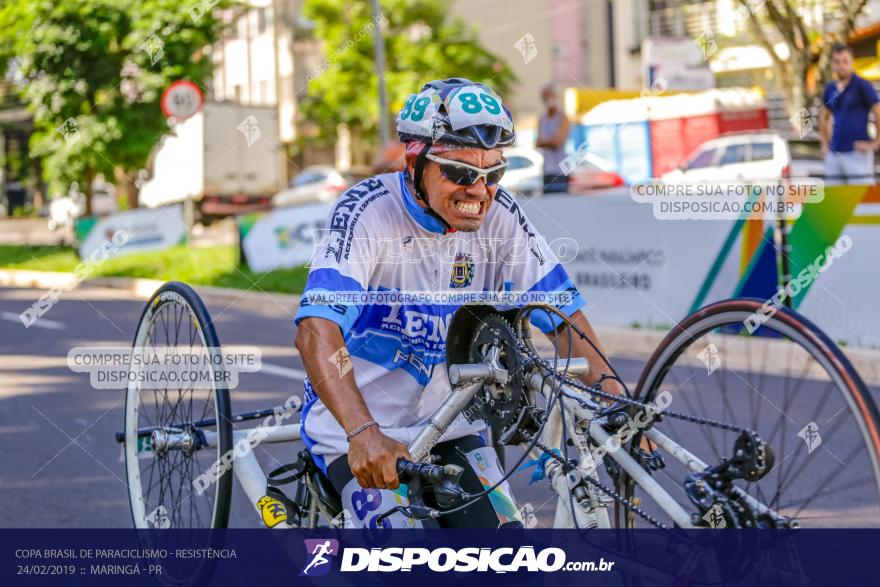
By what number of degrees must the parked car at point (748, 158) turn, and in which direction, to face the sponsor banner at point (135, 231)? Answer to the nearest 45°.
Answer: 0° — it already faces it

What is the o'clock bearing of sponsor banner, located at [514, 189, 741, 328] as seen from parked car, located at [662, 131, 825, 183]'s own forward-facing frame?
The sponsor banner is roughly at 9 o'clock from the parked car.

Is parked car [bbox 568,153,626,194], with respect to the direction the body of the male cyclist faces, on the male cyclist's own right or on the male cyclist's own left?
on the male cyclist's own left

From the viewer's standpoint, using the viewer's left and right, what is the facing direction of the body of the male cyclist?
facing the viewer and to the right of the viewer

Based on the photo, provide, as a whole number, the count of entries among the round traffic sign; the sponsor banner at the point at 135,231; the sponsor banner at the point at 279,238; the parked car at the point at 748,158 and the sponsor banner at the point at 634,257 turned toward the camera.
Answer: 4

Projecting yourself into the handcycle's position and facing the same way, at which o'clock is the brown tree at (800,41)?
The brown tree is roughly at 8 o'clock from the handcycle.

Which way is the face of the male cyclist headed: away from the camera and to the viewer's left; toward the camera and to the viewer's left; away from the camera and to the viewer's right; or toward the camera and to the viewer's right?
toward the camera and to the viewer's right

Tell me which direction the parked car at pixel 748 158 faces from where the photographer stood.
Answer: facing to the left of the viewer

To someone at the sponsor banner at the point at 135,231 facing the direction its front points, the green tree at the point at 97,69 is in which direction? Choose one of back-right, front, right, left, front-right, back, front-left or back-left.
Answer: back
